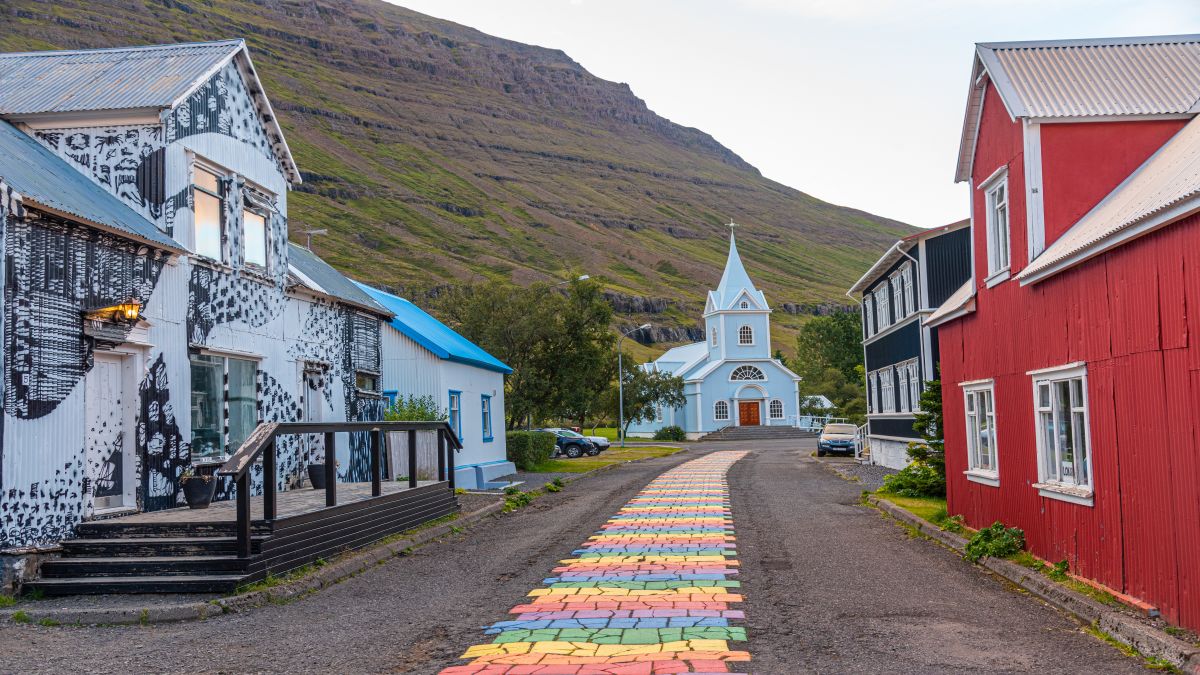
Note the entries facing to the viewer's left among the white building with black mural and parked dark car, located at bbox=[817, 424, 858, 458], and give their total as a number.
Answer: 0

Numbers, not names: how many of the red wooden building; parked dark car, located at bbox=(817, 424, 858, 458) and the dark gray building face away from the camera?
0

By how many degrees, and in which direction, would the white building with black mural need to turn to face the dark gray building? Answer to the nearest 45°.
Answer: approximately 90° to its left

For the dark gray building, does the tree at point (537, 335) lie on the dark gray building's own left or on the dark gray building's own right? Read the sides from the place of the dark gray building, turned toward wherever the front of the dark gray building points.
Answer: on the dark gray building's own right

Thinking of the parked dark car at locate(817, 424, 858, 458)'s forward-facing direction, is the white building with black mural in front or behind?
in front

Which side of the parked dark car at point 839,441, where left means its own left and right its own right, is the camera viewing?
front

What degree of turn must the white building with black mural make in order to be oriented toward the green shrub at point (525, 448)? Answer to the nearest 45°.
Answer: approximately 90° to its left

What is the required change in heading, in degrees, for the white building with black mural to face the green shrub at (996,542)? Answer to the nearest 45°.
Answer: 0° — it already faces it

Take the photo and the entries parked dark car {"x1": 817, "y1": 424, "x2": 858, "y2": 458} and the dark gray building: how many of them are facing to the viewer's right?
0

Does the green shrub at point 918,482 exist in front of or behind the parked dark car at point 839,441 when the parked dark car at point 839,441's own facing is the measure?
in front

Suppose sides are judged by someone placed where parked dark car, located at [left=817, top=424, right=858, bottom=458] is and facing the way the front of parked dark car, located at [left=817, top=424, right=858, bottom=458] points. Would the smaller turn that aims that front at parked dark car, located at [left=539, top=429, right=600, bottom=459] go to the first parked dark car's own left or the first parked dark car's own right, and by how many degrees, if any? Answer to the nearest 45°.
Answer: approximately 90° to the first parked dark car's own right

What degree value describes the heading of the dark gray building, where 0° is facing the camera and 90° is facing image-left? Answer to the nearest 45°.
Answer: approximately 45°

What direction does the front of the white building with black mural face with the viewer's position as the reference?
facing the viewer and to the right of the viewer

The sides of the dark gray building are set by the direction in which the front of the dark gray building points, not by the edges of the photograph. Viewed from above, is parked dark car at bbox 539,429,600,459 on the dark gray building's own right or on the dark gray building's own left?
on the dark gray building's own right

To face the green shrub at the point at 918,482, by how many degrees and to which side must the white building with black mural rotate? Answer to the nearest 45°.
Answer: approximately 45° to its left
